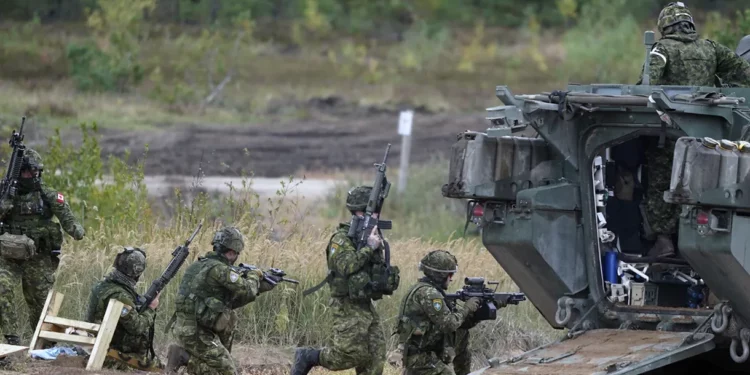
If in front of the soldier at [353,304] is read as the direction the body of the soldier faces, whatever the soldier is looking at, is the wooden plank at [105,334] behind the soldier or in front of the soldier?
behind

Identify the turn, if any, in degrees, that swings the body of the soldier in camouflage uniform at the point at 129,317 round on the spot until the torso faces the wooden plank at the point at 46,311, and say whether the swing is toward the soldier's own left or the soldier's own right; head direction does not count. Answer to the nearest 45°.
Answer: approximately 135° to the soldier's own left

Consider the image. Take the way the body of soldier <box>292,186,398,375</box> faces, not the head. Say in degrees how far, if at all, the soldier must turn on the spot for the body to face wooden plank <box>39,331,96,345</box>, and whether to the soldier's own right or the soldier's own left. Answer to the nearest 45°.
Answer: approximately 180°

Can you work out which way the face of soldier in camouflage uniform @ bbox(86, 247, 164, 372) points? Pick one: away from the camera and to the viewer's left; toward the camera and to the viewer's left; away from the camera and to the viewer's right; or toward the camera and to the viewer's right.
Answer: away from the camera and to the viewer's right

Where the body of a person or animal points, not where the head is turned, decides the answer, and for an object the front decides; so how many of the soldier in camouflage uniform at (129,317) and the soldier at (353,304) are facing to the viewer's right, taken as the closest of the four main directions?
2

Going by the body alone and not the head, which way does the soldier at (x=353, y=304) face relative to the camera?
to the viewer's right

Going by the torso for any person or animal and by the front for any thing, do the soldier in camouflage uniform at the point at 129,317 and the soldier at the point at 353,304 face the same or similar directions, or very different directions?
same or similar directions

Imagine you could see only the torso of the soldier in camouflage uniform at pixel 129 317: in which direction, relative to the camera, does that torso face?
to the viewer's right

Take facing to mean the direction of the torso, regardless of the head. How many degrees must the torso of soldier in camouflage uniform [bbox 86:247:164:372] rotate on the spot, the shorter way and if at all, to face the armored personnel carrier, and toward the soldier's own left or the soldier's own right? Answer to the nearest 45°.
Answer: approximately 45° to the soldier's own right
